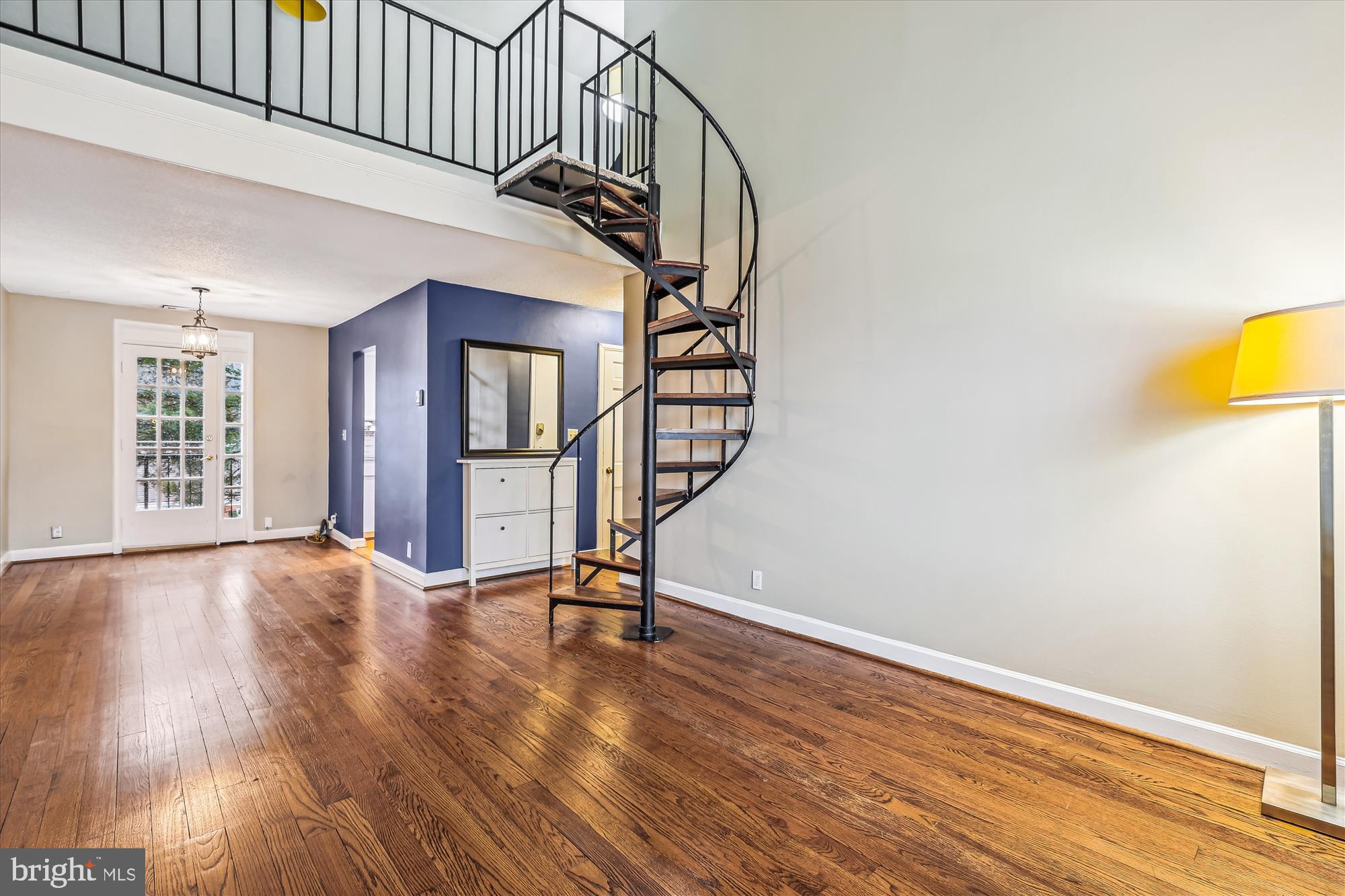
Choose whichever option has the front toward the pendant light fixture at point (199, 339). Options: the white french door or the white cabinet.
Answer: the white french door

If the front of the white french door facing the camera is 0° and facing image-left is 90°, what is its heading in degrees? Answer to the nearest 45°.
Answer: approximately 0°

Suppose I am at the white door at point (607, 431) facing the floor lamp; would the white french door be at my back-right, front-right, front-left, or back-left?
back-right

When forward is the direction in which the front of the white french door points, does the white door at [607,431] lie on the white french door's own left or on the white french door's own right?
on the white french door's own left

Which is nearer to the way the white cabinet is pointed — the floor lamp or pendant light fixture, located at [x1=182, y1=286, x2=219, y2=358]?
the floor lamp

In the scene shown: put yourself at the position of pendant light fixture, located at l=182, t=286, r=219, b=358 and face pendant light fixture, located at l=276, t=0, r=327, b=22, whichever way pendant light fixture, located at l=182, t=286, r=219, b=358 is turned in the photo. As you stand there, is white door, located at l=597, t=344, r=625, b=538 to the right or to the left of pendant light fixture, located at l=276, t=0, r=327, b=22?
left

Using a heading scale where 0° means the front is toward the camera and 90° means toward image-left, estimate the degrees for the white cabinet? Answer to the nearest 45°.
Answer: approximately 315°

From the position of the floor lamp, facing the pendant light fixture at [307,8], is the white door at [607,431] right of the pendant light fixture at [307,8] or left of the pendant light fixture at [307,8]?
right

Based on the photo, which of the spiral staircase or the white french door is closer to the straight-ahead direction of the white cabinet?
the spiral staircase
